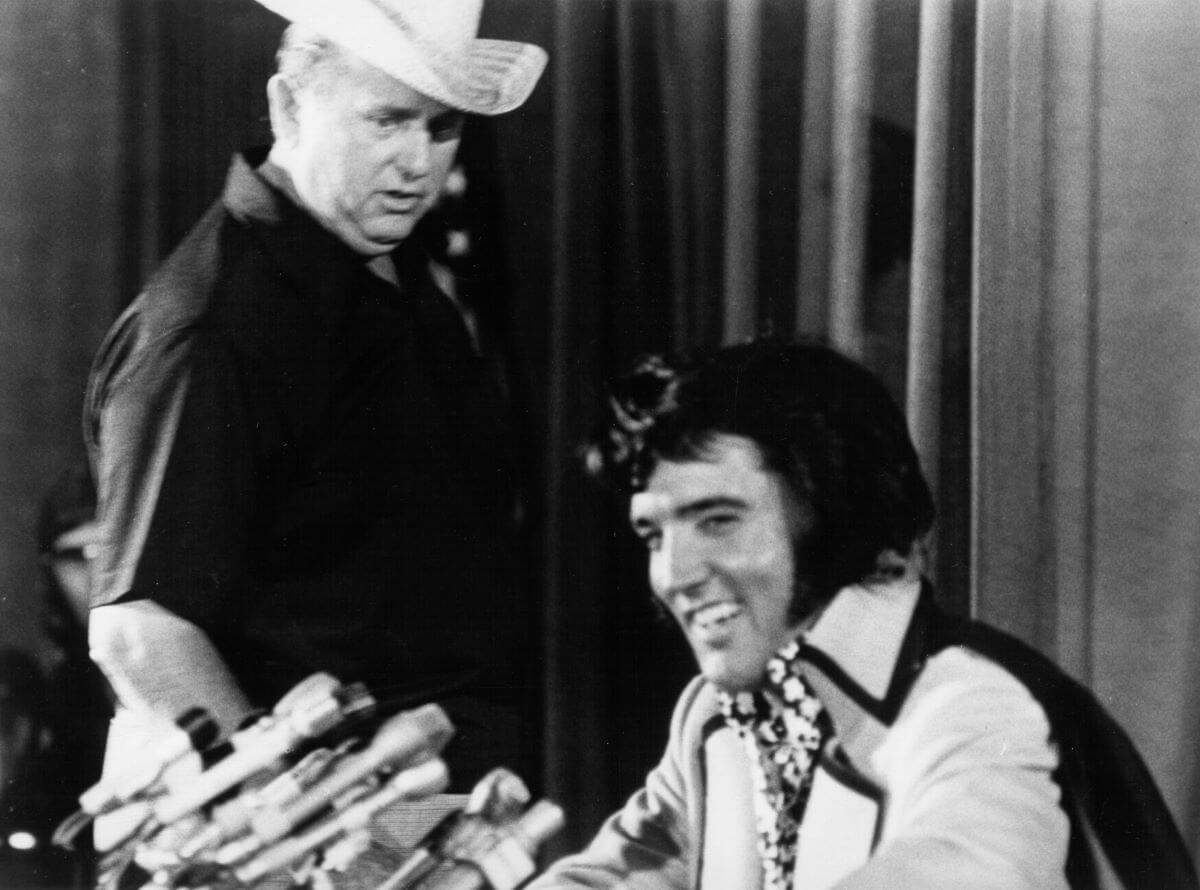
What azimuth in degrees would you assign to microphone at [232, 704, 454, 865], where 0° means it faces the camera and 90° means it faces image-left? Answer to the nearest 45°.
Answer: approximately 270°

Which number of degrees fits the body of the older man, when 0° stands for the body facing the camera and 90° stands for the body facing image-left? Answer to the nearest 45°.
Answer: approximately 315°

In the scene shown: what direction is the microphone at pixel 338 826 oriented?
to the viewer's right

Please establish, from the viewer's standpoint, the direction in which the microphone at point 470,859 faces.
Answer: facing to the right of the viewer

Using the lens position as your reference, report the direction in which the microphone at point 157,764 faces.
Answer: facing to the right of the viewer

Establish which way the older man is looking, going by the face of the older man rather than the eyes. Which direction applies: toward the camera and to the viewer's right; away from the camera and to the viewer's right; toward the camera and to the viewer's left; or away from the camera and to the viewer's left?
toward the camera and to the viewer's right
